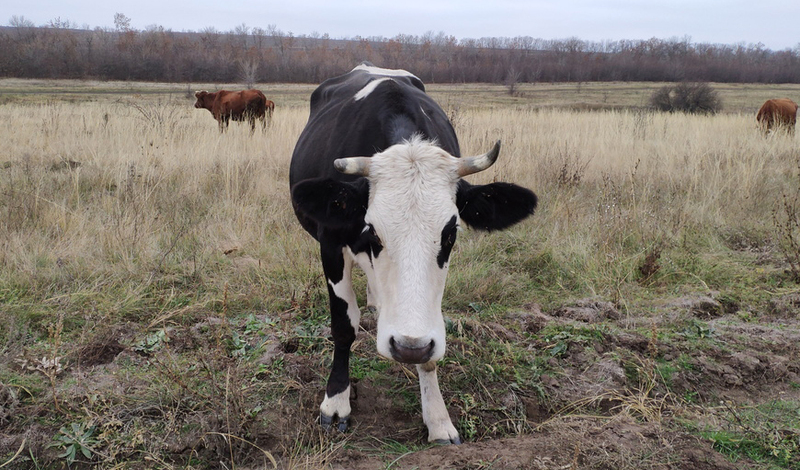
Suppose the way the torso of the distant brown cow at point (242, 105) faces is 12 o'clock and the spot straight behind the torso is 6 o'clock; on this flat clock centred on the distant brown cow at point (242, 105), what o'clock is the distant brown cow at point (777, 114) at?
the distant brown cow at point (777, 114) is roughly at 7 o'clock from the distant brown cow at point (242, 105).

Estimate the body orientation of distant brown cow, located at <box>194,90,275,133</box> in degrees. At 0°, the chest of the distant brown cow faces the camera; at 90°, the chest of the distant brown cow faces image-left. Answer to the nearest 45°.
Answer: approximately 90°

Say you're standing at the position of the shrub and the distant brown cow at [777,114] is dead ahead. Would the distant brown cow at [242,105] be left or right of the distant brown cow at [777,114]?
right

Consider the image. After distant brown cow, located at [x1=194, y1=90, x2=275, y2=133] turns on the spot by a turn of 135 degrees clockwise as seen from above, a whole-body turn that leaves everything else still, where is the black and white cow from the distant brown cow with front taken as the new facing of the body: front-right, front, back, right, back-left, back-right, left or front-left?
back-right

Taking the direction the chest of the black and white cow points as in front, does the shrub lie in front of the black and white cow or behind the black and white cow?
behind

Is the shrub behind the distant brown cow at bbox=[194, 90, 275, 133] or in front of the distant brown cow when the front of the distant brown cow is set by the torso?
behind
